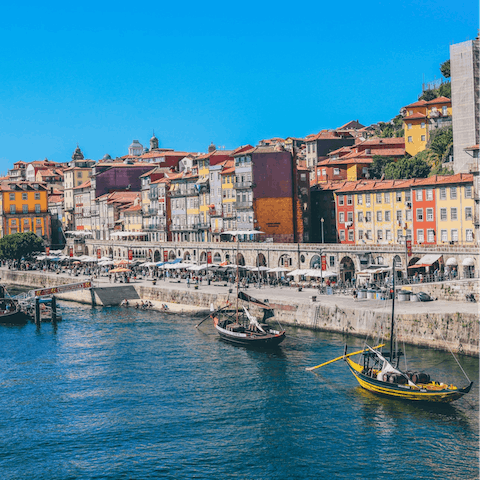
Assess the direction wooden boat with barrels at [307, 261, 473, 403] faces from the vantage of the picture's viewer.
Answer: facing the viewer and to the right of the viewer
